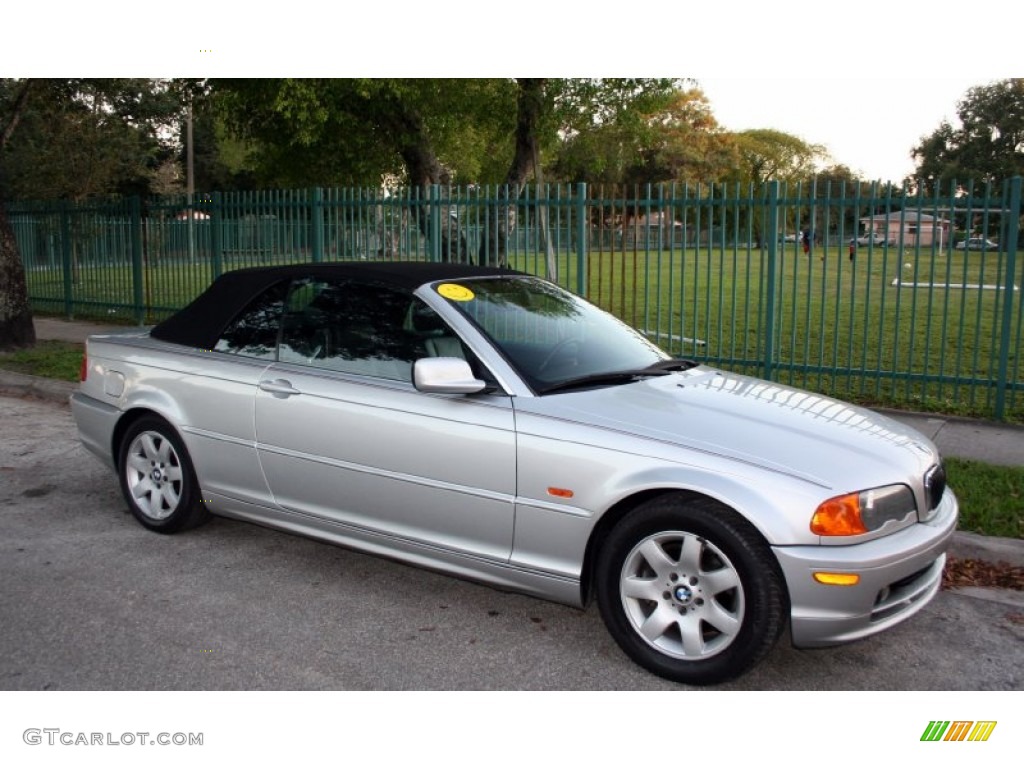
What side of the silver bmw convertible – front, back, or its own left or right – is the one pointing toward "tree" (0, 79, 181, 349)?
back

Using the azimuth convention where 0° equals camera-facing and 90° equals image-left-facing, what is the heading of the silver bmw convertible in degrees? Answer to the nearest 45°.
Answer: approximately 315°

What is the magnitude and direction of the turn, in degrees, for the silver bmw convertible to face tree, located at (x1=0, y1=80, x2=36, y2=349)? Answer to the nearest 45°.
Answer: approximately 180°
